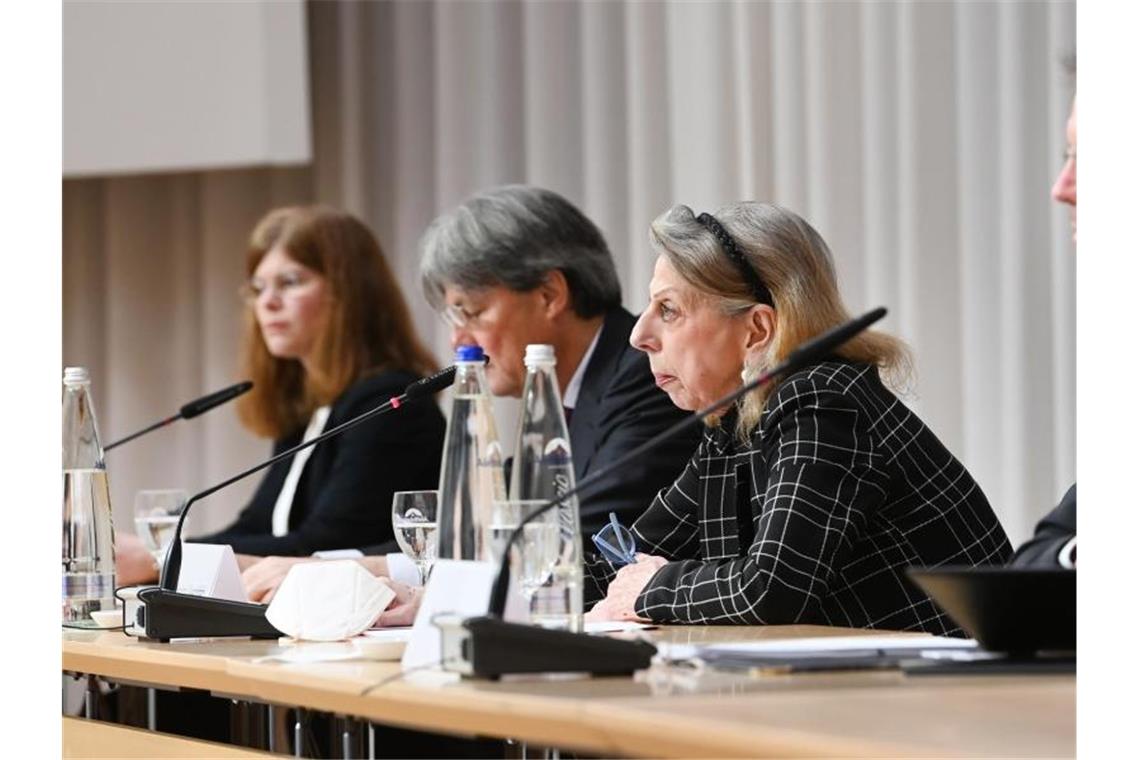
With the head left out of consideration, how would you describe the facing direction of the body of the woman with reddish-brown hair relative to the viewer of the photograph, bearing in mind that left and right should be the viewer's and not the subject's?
facing the viewer and to the left of the viewer

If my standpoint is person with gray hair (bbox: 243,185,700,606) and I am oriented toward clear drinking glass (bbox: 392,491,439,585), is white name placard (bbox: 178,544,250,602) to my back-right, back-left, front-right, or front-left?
front-right

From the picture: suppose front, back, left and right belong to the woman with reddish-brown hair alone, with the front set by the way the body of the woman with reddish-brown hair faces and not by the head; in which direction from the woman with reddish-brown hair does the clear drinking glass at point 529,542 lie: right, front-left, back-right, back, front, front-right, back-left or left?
front-left

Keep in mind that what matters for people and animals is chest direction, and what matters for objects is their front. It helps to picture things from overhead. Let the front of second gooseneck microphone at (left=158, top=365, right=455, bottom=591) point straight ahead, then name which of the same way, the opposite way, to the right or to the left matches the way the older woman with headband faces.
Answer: the opposite way

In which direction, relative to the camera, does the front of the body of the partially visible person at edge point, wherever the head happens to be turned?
to the viewer's left

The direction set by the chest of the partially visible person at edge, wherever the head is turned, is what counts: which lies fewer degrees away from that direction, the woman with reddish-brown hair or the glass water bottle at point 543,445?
the glass water bottle

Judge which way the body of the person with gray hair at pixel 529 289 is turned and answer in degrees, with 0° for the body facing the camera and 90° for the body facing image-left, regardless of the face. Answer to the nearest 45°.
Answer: approximately 90°

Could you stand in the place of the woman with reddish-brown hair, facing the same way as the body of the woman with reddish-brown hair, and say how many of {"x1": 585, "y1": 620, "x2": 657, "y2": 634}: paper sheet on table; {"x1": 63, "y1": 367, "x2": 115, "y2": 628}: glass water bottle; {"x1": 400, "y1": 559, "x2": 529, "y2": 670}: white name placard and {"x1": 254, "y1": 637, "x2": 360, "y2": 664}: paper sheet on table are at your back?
0

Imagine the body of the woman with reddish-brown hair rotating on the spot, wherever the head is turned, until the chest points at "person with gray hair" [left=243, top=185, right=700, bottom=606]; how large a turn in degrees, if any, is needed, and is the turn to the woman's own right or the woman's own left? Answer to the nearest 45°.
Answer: approximately 90° to the woman's own left

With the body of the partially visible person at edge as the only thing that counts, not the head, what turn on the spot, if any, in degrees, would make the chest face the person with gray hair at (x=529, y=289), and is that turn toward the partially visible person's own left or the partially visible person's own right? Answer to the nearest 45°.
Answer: approximately 45° to the partially visible person's own right

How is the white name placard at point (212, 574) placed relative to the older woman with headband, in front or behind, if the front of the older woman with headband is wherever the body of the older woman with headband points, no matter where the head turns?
in front

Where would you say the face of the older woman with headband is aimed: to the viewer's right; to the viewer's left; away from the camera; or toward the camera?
to the viewer's left
